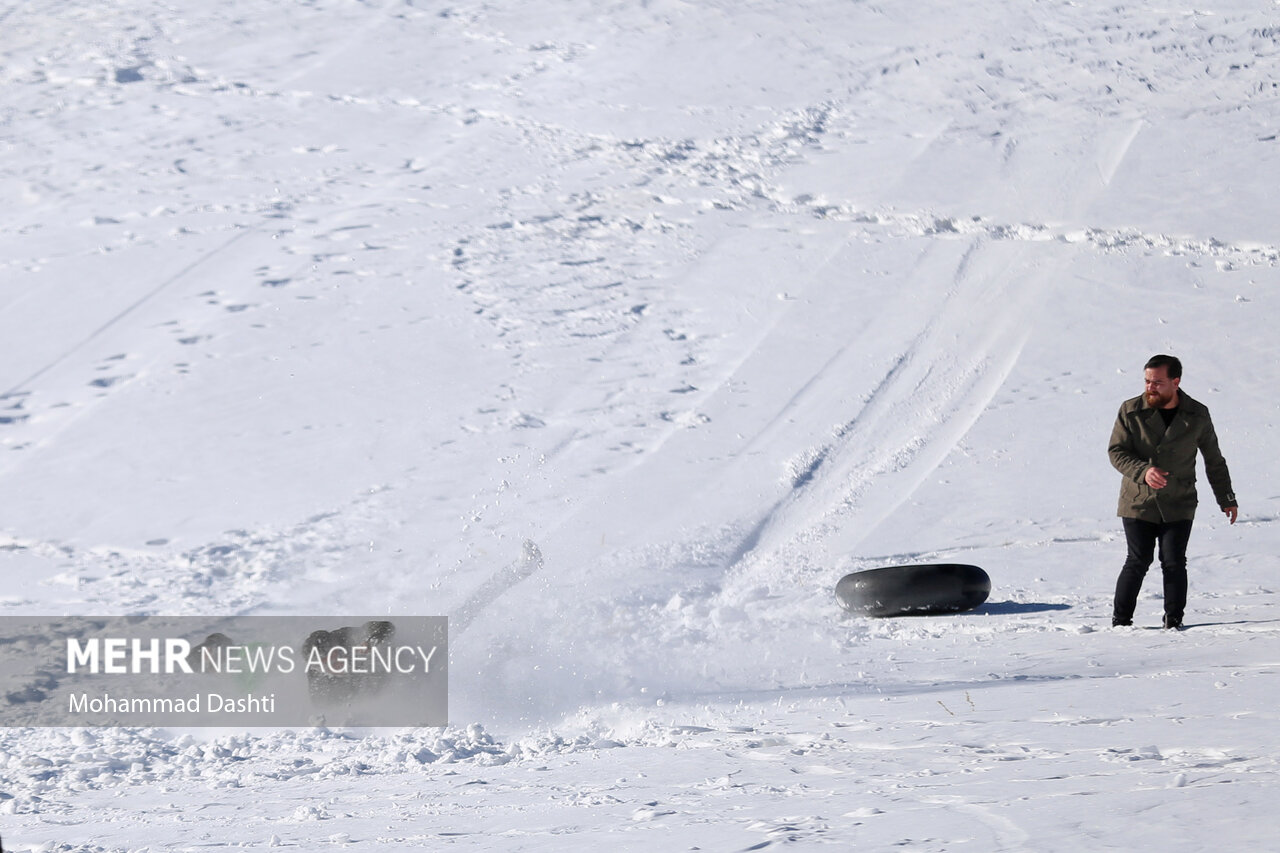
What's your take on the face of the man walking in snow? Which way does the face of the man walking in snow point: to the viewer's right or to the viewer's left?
to the viewer's left

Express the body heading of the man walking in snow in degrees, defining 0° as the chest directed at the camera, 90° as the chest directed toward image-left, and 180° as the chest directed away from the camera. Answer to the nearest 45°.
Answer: approximately 0°
